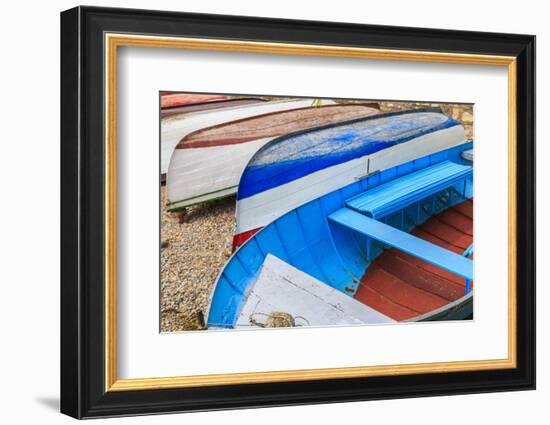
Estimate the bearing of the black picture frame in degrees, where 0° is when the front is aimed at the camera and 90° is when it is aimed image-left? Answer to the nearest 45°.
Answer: approximately 315°
